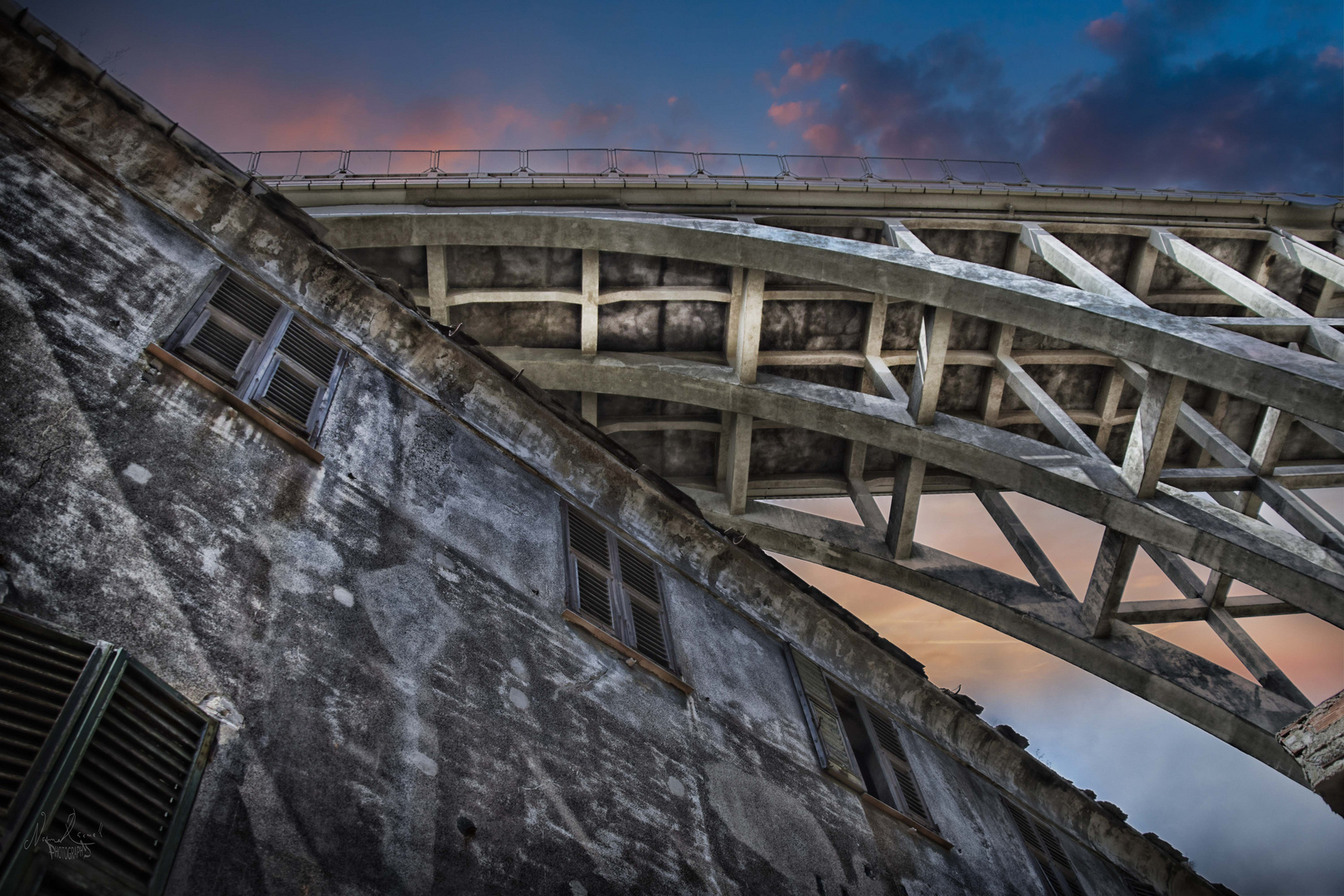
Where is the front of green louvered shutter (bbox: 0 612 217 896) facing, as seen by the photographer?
facing the viewer and to the right of the viewer

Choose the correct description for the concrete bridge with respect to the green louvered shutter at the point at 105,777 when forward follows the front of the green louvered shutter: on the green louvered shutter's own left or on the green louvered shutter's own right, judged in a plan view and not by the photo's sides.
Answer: on the green louvered shutter's own left
